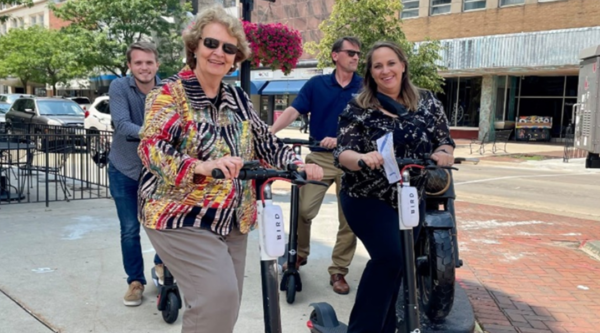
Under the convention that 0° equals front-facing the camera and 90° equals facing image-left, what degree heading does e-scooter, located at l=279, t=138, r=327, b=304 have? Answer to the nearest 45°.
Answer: approximately 0°

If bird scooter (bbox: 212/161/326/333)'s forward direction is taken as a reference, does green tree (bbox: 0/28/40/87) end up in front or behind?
behind

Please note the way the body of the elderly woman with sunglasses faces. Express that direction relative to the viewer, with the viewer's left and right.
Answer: facing the viewer and to the right of the viewer

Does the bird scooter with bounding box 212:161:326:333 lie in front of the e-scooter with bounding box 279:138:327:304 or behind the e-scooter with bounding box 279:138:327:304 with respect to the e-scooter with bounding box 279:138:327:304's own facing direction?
in front

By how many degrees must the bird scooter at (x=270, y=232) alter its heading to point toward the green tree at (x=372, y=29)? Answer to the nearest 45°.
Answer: approximately 135° to its left

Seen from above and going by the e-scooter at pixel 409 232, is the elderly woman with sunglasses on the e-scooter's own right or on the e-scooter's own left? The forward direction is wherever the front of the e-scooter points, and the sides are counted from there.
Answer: on the e-scooter's own right

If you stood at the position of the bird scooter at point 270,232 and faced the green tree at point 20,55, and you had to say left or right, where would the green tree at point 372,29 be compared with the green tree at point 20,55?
right

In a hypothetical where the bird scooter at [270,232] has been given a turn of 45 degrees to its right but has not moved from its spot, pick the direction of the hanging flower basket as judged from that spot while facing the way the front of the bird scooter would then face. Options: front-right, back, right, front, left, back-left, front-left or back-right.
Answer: back

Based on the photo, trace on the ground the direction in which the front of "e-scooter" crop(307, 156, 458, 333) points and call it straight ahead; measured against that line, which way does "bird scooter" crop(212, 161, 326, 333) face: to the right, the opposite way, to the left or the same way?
the same way

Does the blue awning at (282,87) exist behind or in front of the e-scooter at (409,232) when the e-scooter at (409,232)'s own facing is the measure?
behind

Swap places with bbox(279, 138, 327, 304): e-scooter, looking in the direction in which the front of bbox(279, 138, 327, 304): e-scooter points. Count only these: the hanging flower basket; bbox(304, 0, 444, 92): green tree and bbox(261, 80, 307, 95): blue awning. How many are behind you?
3

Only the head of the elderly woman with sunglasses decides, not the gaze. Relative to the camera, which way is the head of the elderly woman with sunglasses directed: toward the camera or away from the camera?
toward the camera

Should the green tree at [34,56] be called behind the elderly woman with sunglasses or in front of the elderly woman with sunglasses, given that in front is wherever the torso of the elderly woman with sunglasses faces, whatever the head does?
behind

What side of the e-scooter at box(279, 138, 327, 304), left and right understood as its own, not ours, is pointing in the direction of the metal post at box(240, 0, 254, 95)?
back

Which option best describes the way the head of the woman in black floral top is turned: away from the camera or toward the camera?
toward the camera
